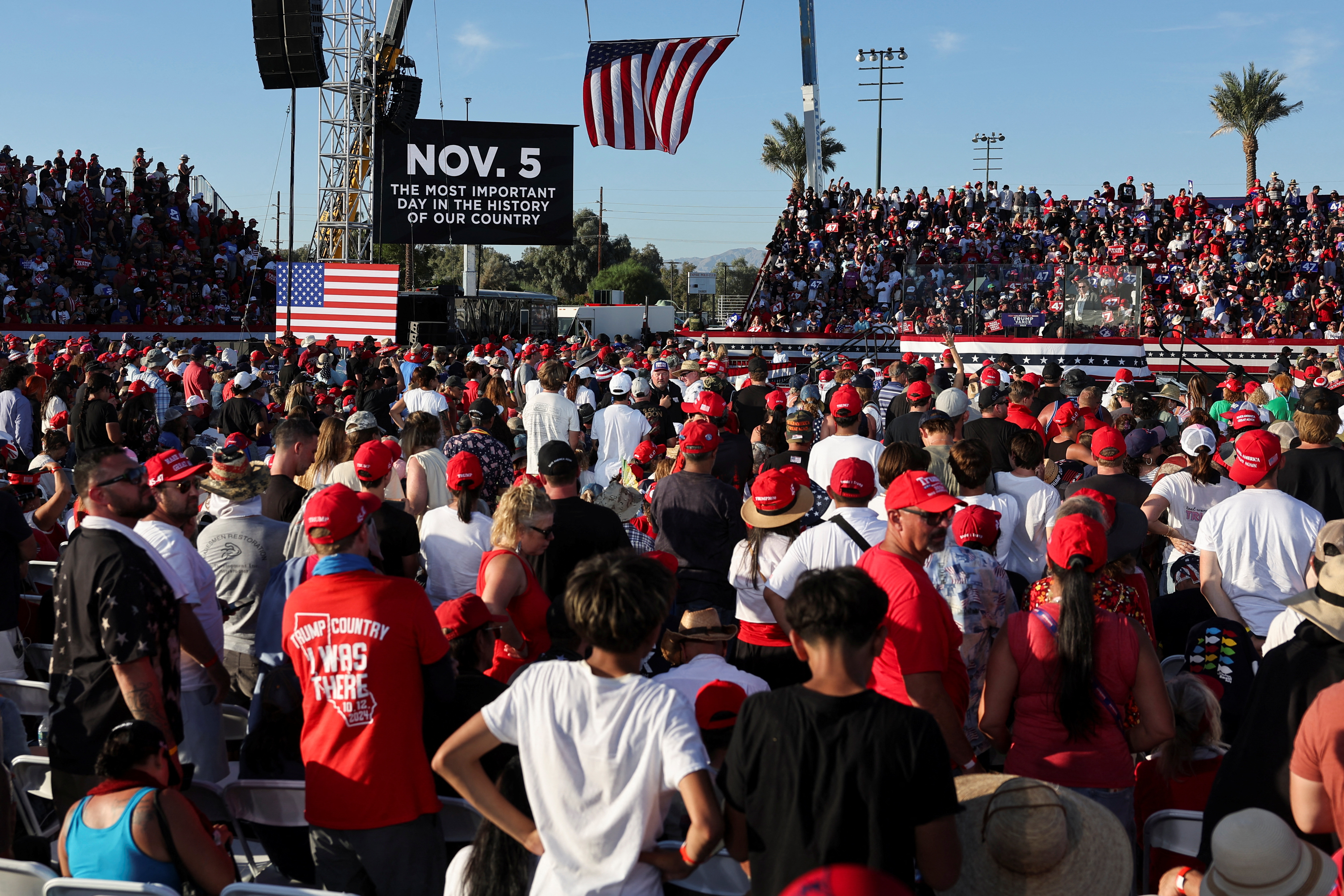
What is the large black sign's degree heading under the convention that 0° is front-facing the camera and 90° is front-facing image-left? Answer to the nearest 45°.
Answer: approximately 0°

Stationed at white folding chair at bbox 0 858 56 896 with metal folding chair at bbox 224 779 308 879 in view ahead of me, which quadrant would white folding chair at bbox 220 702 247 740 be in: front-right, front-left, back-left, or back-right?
front-left

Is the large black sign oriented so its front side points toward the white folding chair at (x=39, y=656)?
yes

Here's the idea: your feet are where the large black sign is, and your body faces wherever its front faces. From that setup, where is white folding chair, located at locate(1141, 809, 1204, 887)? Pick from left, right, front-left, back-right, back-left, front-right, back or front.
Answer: front

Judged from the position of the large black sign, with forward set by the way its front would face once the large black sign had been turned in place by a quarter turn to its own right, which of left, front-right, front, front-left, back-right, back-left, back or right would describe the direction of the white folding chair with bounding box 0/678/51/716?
left

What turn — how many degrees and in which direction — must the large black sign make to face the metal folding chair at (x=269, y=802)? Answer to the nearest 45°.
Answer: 0° — it already faces it

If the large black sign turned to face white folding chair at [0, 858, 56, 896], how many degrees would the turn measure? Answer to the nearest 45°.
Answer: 0° — it already faces it

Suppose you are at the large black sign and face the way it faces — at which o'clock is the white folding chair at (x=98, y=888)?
The white folding chair is roughly at 12 o'clock from the large black sign.

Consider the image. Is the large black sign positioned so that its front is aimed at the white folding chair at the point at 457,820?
yes

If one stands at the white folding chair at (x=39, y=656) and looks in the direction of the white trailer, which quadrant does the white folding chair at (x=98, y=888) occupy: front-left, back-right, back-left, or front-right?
back-right

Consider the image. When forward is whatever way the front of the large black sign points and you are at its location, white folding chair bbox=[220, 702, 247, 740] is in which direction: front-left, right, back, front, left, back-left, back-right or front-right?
front

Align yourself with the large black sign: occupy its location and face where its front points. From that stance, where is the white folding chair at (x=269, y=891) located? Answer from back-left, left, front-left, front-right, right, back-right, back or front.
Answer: front

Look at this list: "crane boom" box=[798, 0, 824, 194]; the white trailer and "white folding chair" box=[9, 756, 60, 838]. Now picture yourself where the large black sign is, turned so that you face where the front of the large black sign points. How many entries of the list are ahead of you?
1

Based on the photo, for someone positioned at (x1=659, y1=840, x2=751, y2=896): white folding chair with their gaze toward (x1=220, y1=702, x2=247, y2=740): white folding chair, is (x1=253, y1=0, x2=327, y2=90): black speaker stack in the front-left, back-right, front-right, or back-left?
front-right

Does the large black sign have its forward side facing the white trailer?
no

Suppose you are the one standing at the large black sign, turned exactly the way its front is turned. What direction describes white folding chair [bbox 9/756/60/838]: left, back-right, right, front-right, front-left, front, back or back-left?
front
